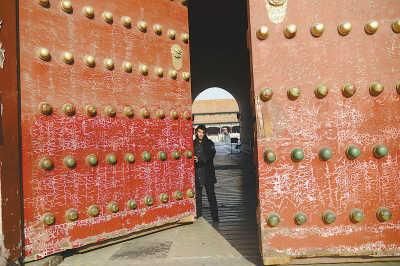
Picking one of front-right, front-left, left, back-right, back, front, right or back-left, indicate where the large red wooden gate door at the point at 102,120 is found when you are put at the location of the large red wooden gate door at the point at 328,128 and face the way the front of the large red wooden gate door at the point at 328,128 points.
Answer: right

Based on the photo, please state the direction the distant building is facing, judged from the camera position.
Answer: facing the viewer

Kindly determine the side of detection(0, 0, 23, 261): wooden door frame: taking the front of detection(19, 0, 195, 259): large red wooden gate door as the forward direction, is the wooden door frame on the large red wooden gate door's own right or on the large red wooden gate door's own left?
on the large red wooden gate door's own right

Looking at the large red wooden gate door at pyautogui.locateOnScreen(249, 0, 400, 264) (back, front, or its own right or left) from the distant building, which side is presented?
back

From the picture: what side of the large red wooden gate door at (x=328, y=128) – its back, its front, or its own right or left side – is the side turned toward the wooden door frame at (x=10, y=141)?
right

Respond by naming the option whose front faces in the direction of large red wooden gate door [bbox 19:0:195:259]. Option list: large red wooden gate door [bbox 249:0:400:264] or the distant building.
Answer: the distant building

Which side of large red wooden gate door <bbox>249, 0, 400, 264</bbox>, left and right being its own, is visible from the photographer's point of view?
front

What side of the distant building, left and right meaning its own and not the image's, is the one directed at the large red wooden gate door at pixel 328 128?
front

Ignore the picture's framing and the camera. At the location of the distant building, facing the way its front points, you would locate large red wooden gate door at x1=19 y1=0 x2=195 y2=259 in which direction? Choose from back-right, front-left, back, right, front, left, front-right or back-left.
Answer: front

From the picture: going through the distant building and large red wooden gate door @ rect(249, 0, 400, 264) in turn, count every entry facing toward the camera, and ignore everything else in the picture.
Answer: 2

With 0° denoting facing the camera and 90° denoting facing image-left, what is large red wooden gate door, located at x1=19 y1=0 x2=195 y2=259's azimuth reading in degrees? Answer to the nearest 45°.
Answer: approximately 315°
